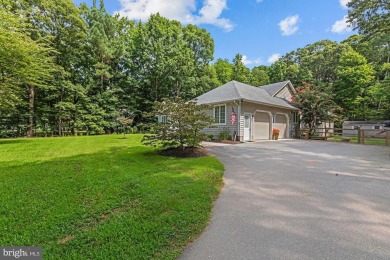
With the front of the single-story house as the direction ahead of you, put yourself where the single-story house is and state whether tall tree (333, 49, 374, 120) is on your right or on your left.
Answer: on your left

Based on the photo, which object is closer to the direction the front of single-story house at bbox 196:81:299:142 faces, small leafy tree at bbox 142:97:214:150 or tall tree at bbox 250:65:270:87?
the small leafy tree

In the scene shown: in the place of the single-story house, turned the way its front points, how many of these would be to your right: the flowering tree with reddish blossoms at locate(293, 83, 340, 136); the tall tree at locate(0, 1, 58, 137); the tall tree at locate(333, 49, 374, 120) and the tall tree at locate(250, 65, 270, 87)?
1

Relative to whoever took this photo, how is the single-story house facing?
facing the viewer and to the right of the viewer

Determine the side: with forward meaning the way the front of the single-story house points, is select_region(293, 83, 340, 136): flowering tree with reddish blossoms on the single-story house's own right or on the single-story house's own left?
on the single-story house's own left

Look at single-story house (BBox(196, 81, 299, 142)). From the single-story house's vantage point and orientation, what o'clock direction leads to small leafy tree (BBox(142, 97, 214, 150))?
The small leafy tree is roughly at 2 o'clock from the single-story house.

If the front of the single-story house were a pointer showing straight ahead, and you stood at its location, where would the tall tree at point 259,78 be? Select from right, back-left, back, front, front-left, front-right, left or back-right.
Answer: back-left

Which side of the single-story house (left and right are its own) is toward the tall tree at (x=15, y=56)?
right

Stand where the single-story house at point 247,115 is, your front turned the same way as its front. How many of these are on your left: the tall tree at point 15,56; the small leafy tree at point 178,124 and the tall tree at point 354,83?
1

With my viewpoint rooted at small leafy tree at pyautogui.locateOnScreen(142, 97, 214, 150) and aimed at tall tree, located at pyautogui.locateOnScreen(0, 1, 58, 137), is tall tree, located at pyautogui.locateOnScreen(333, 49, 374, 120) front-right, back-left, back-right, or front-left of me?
back-right
